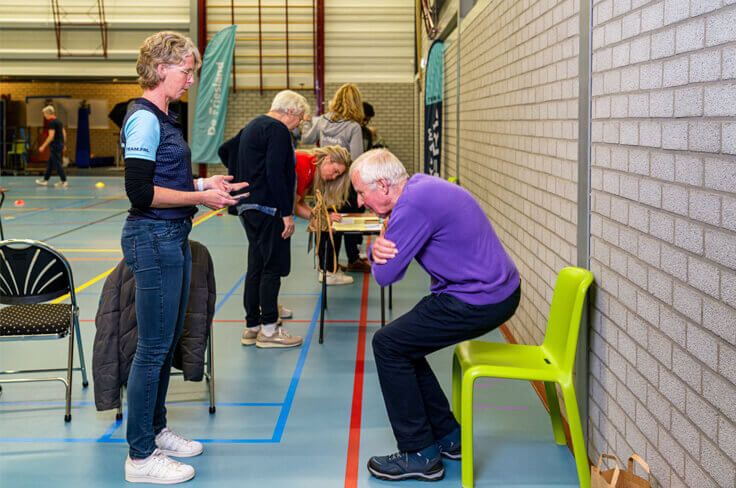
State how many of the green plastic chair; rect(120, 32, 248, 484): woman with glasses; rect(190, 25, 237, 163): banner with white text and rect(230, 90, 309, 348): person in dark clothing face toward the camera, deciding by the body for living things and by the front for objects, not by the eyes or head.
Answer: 1

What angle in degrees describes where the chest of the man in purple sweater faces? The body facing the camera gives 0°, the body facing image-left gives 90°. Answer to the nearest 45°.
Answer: approximately 90°

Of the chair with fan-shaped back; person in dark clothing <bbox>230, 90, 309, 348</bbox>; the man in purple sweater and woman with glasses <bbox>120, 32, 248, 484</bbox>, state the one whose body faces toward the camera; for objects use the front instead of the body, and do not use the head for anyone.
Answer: the chair with fan-shaped back

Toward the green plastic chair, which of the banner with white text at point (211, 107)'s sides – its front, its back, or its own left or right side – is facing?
front

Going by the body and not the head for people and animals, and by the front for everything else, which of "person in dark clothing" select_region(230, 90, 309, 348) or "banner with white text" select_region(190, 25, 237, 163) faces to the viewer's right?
the person in dark clothing

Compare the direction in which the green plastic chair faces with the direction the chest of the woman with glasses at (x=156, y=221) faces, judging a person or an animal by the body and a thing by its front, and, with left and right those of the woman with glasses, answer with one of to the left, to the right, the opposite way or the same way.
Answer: the opposite way

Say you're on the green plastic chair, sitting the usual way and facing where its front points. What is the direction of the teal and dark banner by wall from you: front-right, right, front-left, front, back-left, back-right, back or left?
right

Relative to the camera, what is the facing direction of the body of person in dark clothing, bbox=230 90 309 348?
to the viewer's right

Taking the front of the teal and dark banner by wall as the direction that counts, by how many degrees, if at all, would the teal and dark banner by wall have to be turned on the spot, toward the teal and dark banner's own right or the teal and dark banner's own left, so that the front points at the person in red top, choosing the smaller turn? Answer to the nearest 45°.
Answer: approximately 45° to the teal and dark banner's own left

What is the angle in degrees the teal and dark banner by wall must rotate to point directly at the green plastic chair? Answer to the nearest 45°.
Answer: approximately 45° to its left

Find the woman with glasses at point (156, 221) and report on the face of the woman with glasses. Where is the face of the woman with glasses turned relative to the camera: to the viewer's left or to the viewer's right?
to the viewer's right

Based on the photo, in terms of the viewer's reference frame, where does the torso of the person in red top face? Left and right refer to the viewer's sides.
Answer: facing to the right of the viewer

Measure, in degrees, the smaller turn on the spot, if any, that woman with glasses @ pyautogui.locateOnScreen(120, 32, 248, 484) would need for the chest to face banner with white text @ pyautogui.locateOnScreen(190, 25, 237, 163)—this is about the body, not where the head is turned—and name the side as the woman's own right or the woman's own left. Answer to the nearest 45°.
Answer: approximately 90° to the woman's own left

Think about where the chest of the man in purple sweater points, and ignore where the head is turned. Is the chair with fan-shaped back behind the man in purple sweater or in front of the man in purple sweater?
in front
